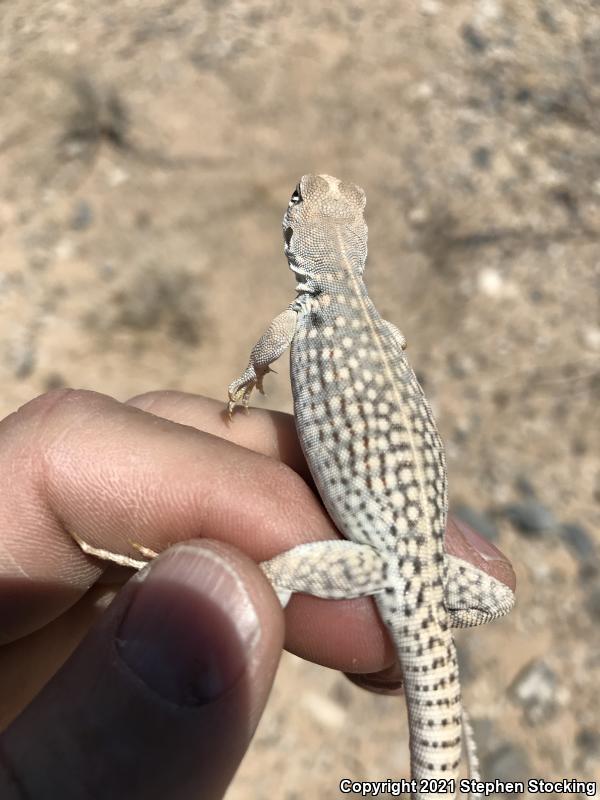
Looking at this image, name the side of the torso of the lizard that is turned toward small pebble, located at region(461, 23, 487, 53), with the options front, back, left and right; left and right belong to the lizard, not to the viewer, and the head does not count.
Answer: front

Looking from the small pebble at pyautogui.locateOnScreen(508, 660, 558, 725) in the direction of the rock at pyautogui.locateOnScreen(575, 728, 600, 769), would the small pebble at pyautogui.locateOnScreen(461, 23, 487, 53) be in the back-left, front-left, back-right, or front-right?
back-left

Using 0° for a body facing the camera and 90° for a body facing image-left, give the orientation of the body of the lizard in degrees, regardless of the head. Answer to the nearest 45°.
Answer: approximately 180°

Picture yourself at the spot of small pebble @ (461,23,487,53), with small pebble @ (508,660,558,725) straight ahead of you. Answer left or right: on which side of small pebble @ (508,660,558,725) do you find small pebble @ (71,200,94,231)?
right
